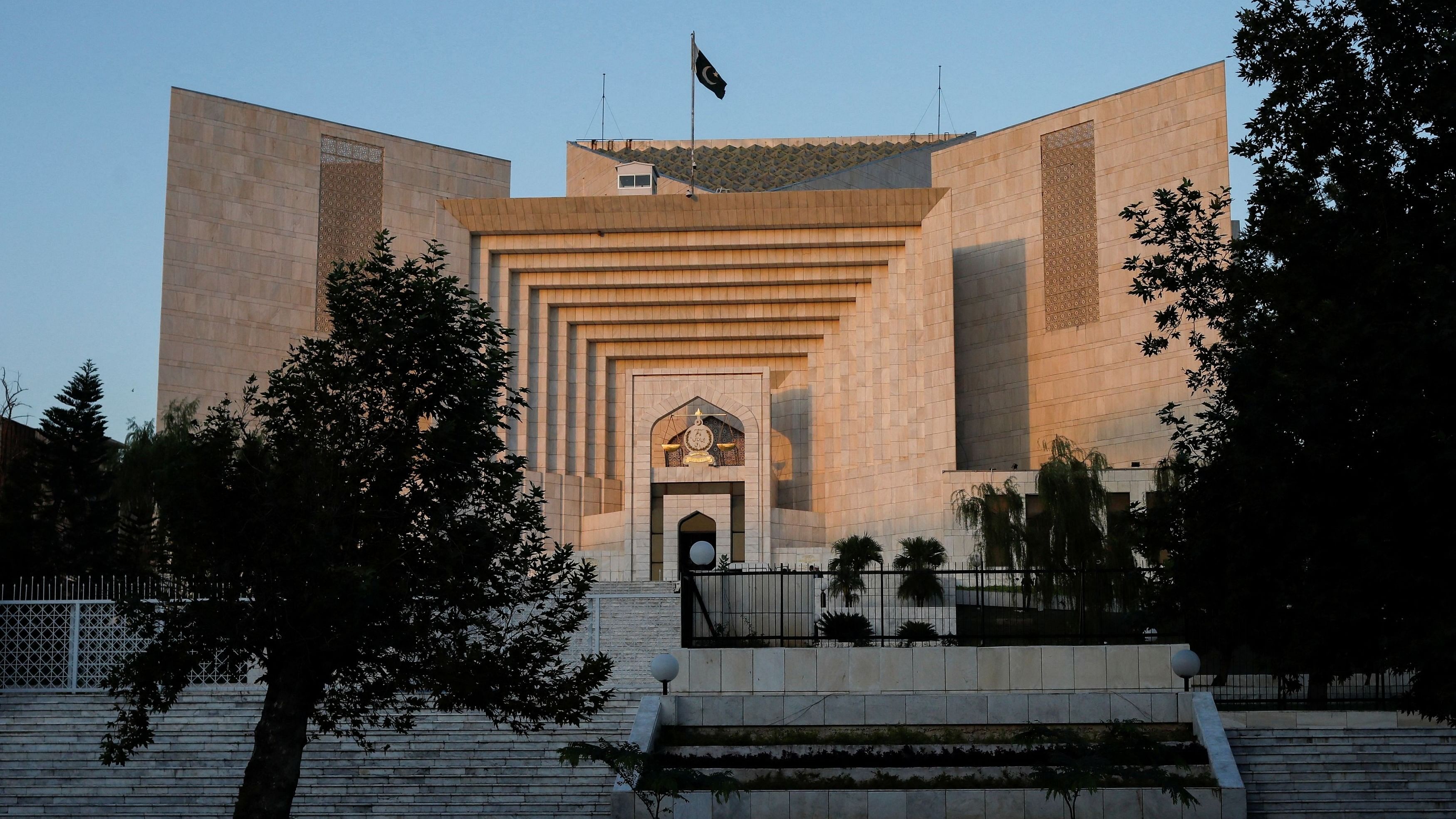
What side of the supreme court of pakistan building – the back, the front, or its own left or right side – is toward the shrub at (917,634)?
front

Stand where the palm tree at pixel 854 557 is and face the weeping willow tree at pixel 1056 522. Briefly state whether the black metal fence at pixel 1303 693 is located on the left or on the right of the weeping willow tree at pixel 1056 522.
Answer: right

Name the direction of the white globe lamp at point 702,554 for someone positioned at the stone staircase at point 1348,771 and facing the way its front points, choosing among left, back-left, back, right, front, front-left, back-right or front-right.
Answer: right

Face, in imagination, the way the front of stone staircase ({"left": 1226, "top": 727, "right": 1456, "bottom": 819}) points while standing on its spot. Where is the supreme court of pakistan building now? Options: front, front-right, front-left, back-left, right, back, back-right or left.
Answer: back-right

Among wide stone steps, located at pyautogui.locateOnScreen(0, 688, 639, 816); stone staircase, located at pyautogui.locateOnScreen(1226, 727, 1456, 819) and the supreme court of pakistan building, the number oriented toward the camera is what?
3

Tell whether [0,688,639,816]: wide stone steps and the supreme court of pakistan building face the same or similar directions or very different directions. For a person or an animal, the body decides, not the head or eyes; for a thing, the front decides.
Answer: same or similar directions

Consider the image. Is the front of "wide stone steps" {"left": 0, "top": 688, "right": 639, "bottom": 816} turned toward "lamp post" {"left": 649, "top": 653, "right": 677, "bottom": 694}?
no

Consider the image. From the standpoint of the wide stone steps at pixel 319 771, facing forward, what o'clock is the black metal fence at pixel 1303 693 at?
The black metal fence is roughly at 9 o'clock from the wide stone steps.

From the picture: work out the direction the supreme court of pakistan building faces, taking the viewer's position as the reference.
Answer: facing the viewer

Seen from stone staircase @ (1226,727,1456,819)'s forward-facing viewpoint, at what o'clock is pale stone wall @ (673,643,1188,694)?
The pale stone wall is roughly at 3 o'clock from the stone staircase.

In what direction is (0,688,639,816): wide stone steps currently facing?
toward the camera

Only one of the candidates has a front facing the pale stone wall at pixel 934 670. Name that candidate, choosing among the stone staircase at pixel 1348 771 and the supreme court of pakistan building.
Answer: the supreme court of pakistan building

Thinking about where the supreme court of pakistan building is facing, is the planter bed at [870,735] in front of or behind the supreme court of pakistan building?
in front

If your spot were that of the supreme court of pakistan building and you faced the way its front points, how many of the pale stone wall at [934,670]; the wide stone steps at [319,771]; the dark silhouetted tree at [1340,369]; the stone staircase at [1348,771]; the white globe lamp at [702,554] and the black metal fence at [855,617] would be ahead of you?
6

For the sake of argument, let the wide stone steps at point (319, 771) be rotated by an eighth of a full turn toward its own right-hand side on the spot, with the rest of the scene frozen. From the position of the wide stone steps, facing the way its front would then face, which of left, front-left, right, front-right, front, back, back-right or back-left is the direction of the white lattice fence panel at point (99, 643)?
right

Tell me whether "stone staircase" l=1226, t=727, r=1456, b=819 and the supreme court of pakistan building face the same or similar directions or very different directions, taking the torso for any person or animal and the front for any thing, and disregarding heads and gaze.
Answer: same or similar directions

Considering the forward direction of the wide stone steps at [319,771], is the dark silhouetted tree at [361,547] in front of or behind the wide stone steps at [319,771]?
in front

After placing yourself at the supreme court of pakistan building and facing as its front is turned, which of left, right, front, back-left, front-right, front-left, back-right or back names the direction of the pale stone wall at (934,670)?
front

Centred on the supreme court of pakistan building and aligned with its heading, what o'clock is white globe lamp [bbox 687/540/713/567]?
The white globe lamp is roughly at 12 o'clock from the supreme court of pakistan building.

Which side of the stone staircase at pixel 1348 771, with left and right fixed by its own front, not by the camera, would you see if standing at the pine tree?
right

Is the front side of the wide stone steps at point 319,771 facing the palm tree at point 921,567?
no
